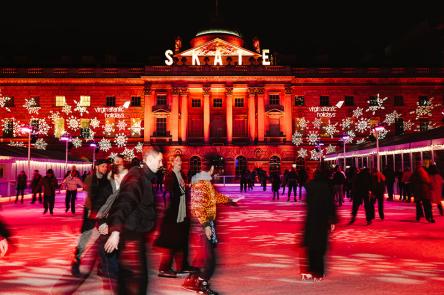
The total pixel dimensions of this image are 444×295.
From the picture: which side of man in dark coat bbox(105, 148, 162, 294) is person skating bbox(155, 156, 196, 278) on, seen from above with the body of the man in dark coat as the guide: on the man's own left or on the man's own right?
on the man's own left

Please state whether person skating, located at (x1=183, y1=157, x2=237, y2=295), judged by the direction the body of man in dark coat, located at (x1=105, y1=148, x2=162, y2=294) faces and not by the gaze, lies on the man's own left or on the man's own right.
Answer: on the man's own left

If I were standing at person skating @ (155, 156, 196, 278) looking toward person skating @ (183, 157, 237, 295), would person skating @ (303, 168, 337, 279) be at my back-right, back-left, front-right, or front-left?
front-left
